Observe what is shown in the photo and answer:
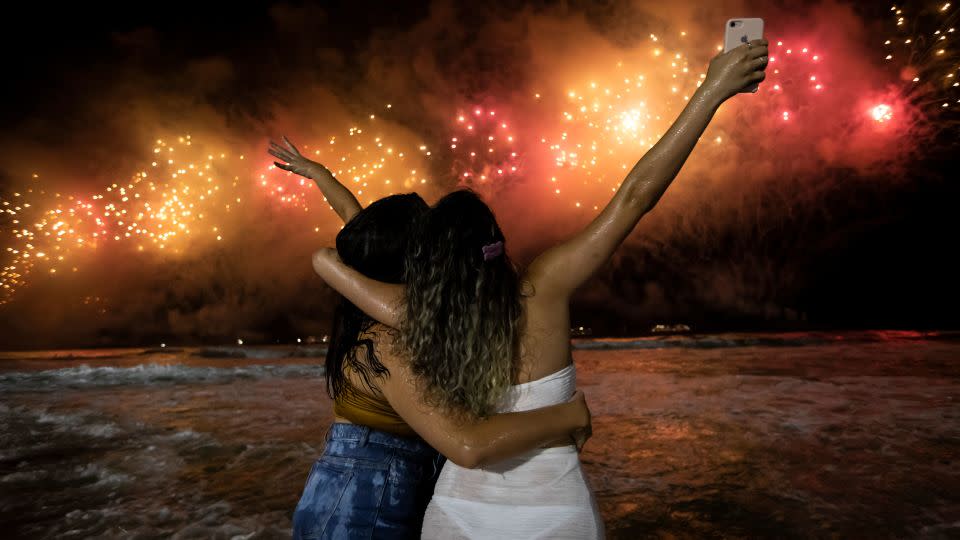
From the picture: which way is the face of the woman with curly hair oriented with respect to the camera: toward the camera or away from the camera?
away from the camera

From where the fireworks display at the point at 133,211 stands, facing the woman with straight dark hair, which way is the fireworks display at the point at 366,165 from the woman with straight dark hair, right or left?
left

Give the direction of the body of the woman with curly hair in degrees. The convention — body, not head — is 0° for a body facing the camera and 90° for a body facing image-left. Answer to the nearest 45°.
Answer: approximately 180°

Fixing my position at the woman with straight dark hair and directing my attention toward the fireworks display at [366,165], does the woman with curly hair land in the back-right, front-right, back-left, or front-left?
back-right

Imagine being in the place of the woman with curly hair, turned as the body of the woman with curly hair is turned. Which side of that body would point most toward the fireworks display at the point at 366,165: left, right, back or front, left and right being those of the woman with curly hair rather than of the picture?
front

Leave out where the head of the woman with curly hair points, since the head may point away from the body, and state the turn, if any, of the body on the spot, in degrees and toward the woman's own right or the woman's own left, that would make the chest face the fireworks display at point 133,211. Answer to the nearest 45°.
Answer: approximately 45° to the woman's own left

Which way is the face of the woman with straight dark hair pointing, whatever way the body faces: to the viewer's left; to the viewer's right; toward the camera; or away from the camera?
away from the camera
